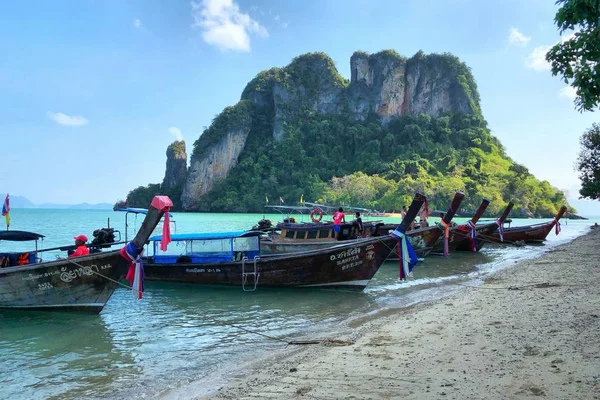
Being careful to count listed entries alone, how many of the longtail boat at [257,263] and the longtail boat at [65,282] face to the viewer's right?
2

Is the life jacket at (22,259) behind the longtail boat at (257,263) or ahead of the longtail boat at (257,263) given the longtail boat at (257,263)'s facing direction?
behind

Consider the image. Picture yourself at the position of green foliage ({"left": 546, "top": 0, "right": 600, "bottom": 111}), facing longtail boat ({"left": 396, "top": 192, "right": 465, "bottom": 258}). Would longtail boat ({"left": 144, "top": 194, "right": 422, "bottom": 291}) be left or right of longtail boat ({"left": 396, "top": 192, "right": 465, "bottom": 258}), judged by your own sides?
left

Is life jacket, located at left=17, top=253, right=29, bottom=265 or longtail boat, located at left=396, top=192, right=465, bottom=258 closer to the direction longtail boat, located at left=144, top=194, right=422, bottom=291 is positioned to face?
the longtail boat

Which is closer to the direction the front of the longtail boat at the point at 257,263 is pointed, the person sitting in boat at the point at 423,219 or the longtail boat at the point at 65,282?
the person sitting in boat

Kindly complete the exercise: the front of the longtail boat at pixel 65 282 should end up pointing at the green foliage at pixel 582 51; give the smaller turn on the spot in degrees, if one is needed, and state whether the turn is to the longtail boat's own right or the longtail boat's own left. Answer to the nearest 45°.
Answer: approximately 45° to the longtail boat's own right

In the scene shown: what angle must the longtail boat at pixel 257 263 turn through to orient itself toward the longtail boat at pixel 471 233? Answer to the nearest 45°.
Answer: approximately 45° to its left

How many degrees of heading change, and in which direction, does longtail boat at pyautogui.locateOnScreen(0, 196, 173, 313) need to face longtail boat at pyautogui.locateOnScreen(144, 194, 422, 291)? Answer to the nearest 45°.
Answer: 0° — it already faces it

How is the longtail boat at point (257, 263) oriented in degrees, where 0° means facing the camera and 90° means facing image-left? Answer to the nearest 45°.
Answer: approximately 270°

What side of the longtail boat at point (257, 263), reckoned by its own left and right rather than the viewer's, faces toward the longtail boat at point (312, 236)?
left

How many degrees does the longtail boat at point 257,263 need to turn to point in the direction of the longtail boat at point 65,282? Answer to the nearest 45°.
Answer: approximately 135° to its right

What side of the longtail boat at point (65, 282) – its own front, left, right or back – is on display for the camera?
right

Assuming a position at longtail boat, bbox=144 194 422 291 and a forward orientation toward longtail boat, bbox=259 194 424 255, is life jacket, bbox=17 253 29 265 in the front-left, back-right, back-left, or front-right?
back-left

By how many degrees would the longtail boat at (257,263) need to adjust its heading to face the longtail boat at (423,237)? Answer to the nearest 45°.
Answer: approximately 45° to its left
